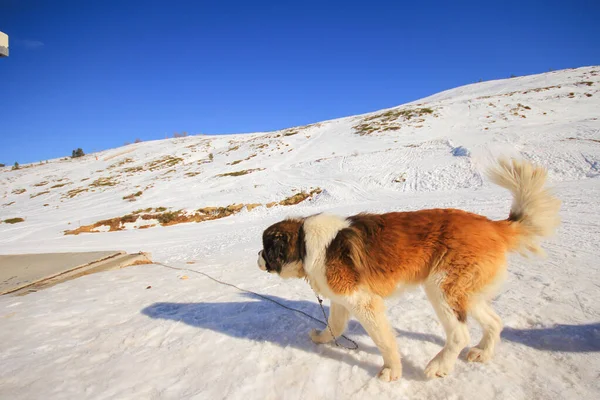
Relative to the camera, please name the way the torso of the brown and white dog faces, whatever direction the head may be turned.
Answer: to the viewer's left
